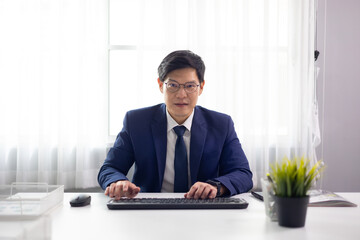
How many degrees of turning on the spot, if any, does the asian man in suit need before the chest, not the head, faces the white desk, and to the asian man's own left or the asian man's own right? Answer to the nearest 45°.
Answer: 0° — they already face it

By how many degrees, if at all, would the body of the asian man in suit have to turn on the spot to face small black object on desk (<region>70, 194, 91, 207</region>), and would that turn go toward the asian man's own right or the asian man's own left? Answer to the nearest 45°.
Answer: approximately 45° to the asian man's own right

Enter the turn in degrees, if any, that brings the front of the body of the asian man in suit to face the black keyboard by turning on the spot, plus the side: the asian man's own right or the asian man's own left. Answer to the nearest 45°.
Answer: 0° — they already face it

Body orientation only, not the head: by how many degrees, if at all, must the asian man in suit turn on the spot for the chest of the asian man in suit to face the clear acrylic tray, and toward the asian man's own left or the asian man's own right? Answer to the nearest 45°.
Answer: approximately 45° to the asian man's own right

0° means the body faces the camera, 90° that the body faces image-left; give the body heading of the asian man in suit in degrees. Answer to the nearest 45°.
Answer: approximately 0°

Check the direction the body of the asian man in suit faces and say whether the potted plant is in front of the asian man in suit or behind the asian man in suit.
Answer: in front
